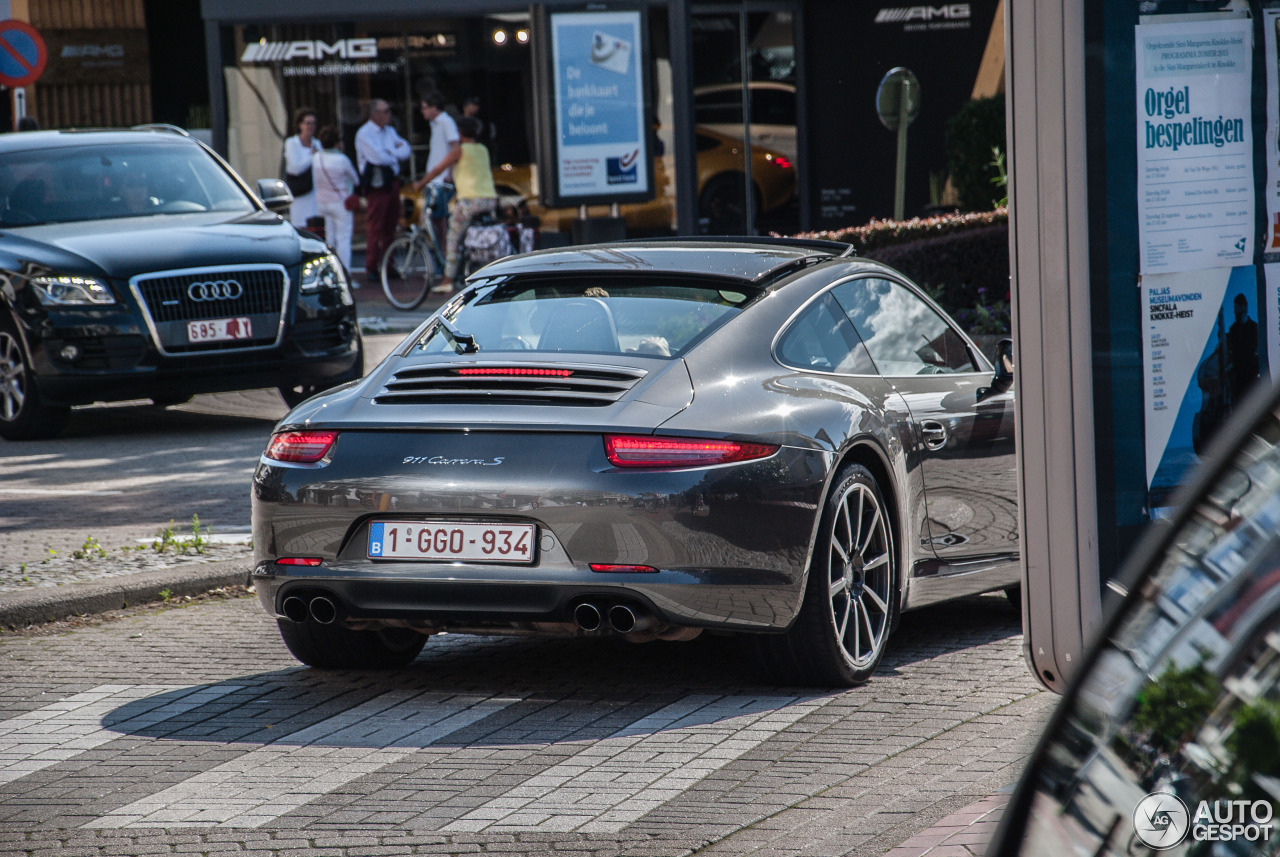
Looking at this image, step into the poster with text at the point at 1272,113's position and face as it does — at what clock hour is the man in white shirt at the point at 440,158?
The man in white shirt is roughly at 5 o'clock from the poster with text.

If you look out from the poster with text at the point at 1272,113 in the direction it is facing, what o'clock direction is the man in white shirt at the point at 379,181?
The man in white shirt is roughly at 5 o'clock from the poster with text.

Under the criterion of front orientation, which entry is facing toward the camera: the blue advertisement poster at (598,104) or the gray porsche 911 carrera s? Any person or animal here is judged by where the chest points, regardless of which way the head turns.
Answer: the blue advertisement poster

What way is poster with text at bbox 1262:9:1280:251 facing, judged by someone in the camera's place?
facing the viewer

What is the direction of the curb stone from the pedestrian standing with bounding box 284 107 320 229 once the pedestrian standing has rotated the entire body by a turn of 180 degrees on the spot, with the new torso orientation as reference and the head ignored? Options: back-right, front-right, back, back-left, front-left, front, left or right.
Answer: back-left

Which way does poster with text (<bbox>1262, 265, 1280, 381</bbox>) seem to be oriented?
toward the camera

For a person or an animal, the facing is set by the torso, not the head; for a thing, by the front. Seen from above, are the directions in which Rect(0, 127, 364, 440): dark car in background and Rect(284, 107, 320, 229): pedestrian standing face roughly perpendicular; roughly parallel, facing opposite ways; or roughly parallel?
roughly parallel

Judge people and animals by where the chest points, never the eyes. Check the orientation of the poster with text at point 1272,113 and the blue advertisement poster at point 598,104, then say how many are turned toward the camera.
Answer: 2

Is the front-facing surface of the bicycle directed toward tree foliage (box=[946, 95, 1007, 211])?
no

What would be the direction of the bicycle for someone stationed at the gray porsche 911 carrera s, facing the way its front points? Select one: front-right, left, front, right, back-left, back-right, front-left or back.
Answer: front-left

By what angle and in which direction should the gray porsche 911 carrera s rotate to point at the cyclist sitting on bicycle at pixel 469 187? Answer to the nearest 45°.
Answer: approximately 45° to its left

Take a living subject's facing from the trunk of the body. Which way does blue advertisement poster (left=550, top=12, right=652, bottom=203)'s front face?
toward the camera

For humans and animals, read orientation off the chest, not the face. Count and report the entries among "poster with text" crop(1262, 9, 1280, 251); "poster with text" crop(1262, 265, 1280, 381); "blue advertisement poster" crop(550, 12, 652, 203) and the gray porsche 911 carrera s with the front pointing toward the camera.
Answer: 3

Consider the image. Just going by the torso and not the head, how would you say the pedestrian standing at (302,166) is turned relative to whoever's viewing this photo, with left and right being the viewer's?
facing the viewer and to the right of the viewer

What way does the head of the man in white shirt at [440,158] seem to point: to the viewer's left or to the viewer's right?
to the viewer's left
